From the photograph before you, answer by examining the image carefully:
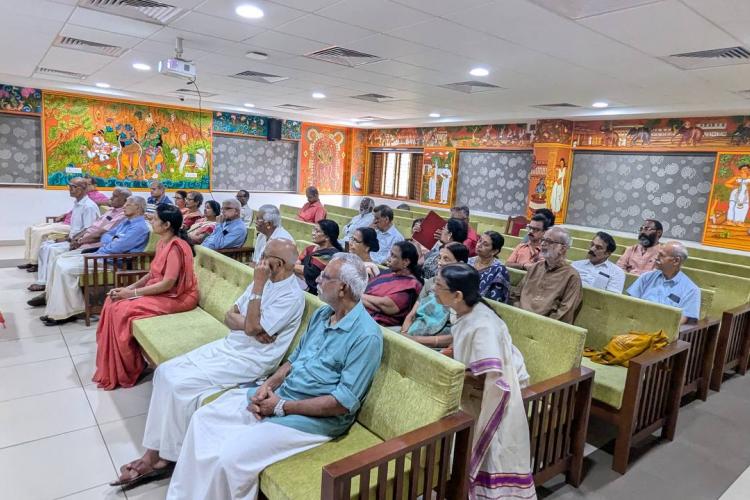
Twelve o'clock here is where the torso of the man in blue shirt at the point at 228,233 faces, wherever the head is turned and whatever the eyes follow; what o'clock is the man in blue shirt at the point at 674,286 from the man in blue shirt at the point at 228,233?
the man in blue shirt at the point at 674,286 is roughly at 9 o'clock from the man in blue shirt at the point at 228,233.

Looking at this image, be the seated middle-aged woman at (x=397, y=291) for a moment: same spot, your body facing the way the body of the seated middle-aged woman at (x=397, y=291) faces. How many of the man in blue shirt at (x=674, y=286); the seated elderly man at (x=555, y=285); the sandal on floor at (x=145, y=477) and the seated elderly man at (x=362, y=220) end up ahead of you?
1

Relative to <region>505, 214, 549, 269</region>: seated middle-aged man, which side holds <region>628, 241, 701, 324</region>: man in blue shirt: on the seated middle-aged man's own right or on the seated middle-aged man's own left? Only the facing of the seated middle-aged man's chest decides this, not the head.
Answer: on the seated middle-aged man's own left

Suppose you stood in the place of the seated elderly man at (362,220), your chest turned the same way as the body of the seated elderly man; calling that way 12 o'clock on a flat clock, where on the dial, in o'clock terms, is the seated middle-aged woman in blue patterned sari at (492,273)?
The seated middle-aged woman in blue patterned sari is roughly at 10 o'clock from the seated elderly man.

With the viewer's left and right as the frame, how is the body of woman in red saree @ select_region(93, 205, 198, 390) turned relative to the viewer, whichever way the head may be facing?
facing to the left of the viewer

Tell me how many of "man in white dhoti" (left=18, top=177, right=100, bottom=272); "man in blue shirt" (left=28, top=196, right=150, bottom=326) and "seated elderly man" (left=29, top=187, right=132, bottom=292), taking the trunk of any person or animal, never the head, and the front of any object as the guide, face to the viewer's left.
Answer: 3

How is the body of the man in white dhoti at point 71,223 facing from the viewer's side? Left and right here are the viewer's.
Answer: facing to the left of the viewer

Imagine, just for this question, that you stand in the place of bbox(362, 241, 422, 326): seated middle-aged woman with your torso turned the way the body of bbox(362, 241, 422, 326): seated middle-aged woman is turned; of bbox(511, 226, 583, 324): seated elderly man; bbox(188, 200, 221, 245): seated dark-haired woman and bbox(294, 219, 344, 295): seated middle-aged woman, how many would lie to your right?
2

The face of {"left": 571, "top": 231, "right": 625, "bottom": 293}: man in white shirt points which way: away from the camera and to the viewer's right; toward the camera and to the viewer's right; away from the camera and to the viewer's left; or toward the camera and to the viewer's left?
toward the camera and to the viewer's left

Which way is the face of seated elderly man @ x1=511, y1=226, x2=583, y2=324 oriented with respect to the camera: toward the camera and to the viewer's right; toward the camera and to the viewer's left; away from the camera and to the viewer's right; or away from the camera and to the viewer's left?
toward the camera and to the viewer's left

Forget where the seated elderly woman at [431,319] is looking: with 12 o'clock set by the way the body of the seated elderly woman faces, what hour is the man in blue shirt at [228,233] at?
The man in blue shirt is roughly at 3 o'clock from the seated elderly woman.

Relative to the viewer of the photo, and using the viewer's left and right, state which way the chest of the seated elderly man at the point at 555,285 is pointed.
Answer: facing the viewer and to the left of the viewer

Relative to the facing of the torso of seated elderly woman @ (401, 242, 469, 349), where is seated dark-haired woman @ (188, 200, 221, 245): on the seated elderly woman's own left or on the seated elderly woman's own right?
on the seated elderly woman's own right

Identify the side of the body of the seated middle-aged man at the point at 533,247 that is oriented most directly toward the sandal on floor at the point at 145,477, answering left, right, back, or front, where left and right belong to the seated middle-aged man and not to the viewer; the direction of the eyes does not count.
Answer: front
